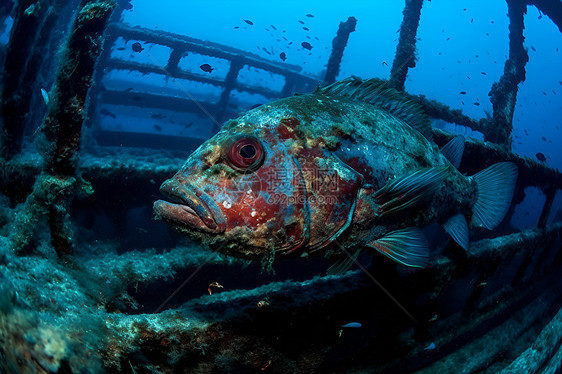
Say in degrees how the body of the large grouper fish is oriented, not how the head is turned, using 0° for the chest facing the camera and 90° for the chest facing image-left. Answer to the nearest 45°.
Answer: approximately 90°
